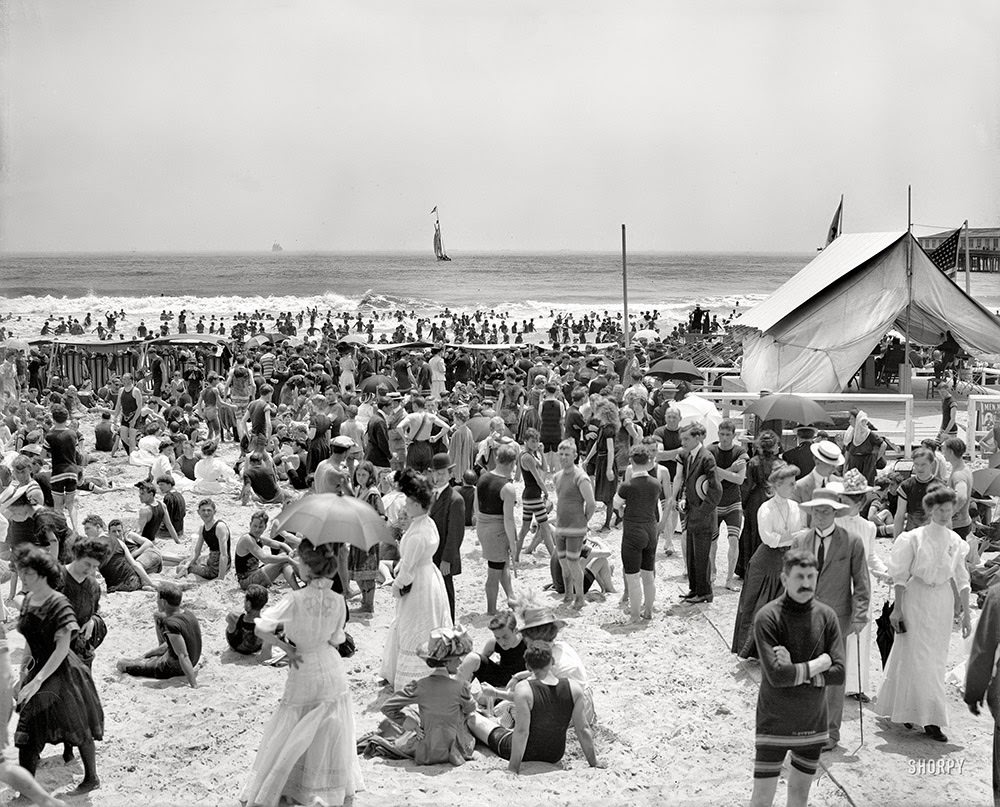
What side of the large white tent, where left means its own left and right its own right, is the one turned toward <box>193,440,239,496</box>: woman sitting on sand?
right

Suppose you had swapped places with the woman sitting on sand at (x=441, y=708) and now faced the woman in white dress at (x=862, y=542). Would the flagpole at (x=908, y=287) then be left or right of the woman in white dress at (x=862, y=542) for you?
left

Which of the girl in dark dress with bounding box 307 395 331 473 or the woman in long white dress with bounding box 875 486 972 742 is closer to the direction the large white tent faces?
the woman in long white dress

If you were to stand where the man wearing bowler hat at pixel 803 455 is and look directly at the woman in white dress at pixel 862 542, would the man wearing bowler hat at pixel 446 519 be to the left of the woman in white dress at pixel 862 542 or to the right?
right

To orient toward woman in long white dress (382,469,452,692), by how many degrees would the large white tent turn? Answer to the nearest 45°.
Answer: approximately 45° to its right

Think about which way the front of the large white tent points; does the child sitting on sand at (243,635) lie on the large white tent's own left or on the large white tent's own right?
on the large white tent's own right

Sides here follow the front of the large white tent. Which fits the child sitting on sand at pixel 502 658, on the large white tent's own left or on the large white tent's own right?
on the large white tent's own right

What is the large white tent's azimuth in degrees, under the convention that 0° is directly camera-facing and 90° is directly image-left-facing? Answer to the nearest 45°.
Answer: approximately 315°

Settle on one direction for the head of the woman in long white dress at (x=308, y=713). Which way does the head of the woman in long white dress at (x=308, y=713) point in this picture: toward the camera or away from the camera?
away from the camera

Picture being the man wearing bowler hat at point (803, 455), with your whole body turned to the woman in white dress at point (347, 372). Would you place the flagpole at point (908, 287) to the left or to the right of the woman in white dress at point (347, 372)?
right

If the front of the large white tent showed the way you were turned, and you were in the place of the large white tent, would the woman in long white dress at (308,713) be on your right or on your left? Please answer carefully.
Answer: on your right

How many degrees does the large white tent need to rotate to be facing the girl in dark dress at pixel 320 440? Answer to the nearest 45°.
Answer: approximately 90° to its right

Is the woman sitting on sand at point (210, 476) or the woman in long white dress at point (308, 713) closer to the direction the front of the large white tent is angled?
the woman in long white dress
